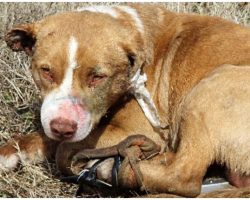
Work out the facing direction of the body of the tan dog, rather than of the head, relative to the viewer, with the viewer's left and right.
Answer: facing the viewer and to the left of the viewer
